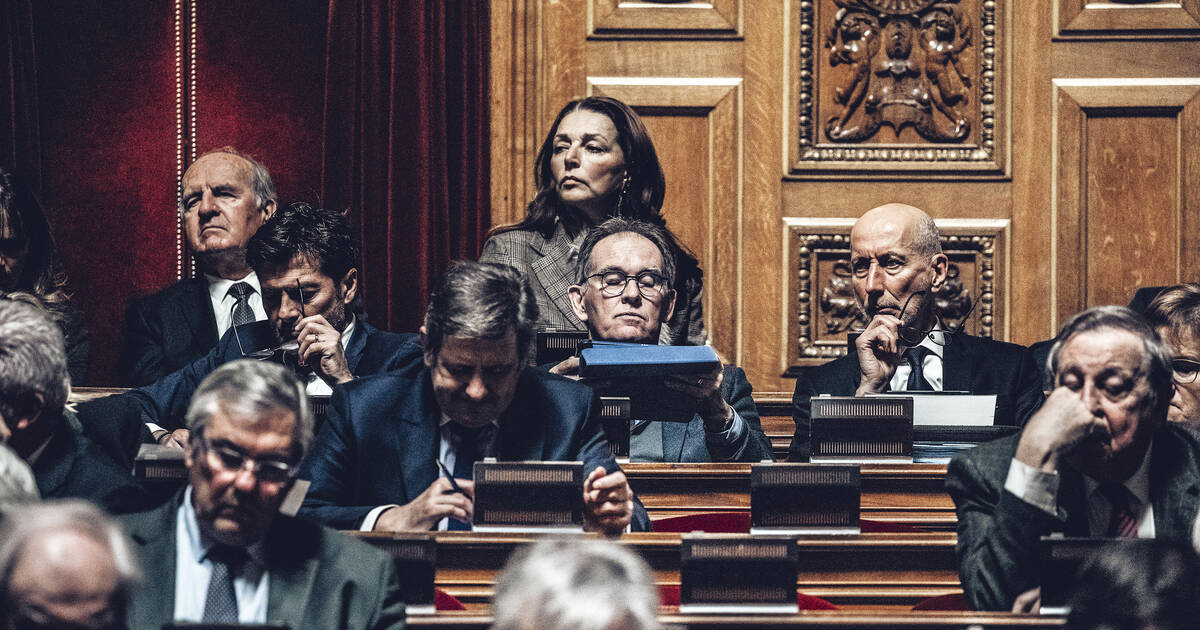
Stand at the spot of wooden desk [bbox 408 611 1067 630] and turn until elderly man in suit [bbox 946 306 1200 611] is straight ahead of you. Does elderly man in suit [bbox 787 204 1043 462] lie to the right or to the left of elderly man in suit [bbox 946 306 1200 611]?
left

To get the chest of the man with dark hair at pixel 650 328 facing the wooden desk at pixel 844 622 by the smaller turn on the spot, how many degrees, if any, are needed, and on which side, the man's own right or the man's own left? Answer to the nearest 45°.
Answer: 0° — they already face it

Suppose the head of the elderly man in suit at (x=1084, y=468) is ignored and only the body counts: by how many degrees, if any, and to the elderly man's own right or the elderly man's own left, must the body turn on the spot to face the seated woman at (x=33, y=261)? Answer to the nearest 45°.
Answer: approximately 90° to the elderly man's own right

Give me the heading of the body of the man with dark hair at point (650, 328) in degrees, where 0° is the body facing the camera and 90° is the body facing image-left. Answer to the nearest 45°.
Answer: approximately 0°

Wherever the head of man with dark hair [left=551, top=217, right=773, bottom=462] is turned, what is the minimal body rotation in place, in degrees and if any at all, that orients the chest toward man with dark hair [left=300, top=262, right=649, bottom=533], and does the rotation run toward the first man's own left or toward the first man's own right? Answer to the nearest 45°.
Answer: approximately 45° to the first man's own right

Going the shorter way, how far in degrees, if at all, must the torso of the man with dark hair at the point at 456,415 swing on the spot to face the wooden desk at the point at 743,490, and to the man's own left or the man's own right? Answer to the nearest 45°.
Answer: approximately 90° to the man's own left

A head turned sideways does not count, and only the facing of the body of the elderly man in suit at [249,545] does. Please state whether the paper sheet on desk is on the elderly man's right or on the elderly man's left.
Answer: on the elderly man's left

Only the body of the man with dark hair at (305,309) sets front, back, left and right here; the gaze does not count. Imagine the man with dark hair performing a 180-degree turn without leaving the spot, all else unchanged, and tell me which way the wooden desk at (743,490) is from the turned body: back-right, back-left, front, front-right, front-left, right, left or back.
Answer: right

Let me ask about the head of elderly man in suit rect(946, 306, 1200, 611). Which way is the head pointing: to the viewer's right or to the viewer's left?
to the viewer's left

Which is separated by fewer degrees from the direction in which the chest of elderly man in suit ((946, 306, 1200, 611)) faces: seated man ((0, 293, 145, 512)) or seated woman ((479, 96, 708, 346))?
the seated man
